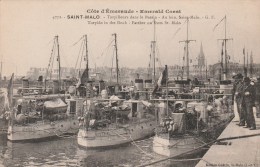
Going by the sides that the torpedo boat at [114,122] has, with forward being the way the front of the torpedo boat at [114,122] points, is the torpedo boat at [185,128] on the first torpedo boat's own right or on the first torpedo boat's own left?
on the first torpedo boat's own left

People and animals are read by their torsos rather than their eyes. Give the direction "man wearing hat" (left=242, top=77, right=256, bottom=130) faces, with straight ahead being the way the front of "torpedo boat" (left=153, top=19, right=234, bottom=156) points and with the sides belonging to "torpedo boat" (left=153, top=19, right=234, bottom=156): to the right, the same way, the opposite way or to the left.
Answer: the same way

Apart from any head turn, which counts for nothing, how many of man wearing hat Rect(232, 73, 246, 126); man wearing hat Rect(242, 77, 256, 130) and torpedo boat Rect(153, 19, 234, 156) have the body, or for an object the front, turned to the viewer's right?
0

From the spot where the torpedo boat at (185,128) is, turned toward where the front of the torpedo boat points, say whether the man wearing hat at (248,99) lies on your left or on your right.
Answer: on your left

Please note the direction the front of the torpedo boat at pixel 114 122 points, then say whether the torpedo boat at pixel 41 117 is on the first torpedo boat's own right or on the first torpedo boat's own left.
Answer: on the first torpedo boat's own right

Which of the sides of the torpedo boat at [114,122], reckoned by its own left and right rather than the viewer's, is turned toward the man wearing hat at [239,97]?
left

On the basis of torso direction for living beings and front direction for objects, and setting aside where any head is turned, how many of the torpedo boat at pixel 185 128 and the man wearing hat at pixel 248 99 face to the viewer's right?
0

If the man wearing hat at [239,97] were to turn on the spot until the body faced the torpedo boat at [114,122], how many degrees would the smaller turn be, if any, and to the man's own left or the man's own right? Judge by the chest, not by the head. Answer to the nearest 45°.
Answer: approximately 45° to the man's own right
